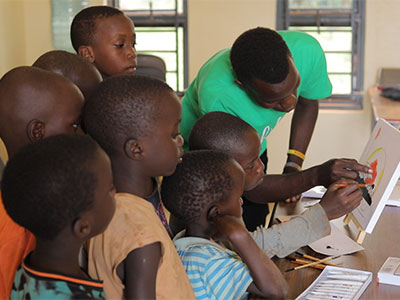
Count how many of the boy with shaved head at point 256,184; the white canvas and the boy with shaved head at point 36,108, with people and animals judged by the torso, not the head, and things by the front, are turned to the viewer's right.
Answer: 2

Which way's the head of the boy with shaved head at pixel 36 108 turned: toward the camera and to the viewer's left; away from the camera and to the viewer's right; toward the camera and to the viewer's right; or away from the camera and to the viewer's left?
away from the camera and to the viewer's right

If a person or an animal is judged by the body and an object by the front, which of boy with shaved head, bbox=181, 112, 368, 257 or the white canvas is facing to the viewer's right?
the boy with shaved head

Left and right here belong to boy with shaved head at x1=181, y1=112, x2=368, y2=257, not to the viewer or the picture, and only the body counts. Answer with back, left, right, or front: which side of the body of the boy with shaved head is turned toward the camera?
right

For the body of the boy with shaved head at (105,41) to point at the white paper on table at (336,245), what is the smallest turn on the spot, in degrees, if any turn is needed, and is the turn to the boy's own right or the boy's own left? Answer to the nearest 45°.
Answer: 0° — they already face it

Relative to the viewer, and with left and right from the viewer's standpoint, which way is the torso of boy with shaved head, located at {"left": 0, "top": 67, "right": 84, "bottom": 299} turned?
facing to the right of the viewer

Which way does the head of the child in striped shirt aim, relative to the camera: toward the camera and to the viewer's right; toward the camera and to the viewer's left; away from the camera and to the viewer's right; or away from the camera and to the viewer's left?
away from the camera and to the viewer's right

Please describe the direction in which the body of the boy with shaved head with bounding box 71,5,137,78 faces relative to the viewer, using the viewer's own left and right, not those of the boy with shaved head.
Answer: facing the viewer and to the right of the viewer
